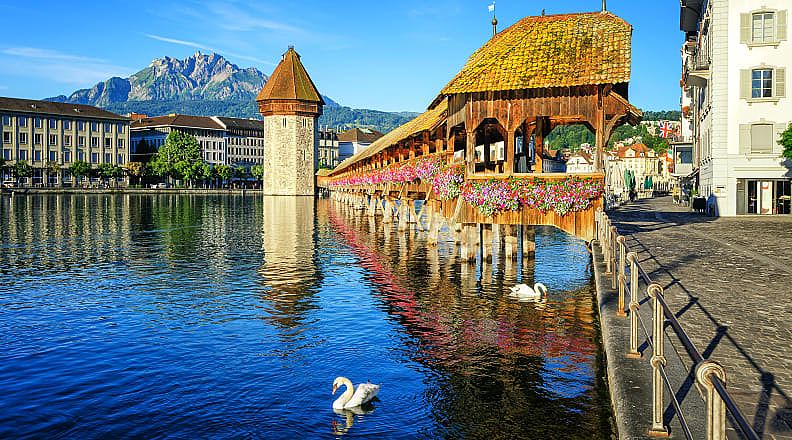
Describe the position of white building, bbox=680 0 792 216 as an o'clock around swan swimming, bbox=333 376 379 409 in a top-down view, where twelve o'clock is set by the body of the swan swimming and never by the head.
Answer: The white building is roughly at 4 o'clock from the swan swimming.

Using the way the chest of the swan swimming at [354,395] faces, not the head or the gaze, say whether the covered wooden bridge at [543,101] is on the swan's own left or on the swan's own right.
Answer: on the swan's own right

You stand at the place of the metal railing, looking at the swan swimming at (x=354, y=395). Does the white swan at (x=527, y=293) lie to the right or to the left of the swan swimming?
right

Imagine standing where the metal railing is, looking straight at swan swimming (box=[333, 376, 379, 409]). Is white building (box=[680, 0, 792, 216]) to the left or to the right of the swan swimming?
right

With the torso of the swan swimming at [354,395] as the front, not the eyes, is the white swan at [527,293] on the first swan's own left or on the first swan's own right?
on the first swan's own right

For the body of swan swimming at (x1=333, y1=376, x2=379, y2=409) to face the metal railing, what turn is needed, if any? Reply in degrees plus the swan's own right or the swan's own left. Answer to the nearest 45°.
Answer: approximately 135° to the swan's own left

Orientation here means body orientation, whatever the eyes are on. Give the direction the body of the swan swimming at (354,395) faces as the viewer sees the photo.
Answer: to the viewer's left
